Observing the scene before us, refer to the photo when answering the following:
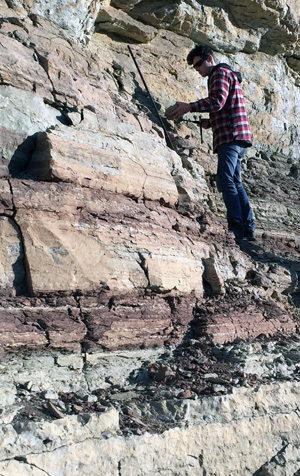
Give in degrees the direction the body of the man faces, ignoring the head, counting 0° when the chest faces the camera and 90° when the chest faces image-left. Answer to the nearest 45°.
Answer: approximately 90°

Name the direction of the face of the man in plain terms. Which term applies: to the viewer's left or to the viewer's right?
to the viewer's left
